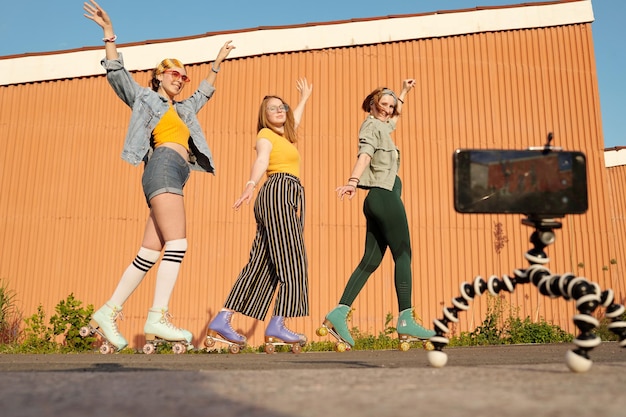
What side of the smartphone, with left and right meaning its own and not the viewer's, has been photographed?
front

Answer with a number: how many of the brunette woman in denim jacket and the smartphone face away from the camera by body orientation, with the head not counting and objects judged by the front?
0

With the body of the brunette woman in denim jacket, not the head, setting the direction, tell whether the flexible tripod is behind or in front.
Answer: in front

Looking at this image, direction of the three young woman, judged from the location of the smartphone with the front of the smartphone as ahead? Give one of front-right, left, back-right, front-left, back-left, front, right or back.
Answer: back-right

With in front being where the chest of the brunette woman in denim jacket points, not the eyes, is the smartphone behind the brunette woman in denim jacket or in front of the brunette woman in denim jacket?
in front

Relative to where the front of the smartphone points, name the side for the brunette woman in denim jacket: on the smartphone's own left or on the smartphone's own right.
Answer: on the smartphone's own right
